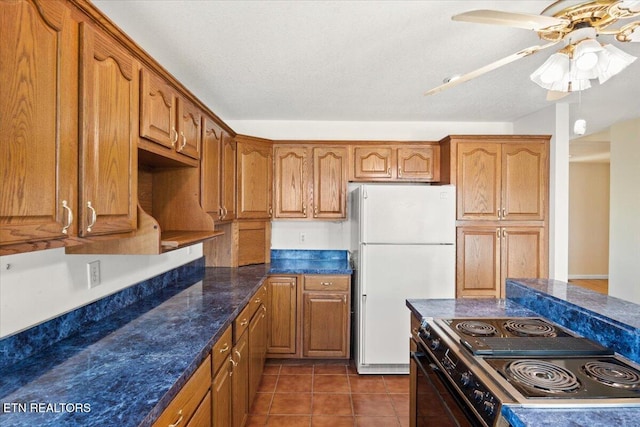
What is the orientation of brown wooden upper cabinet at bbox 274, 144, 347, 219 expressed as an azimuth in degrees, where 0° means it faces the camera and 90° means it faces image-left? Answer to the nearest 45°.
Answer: approximately 0°

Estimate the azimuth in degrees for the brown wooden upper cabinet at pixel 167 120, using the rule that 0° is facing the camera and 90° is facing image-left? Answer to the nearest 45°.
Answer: approximately 315°

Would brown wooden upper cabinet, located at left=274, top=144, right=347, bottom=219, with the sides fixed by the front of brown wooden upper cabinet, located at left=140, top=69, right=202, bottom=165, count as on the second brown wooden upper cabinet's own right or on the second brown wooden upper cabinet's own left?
on the second brown wooden upper cabinet's own left

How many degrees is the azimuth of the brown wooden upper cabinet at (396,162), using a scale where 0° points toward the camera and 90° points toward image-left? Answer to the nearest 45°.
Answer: approximately 0°

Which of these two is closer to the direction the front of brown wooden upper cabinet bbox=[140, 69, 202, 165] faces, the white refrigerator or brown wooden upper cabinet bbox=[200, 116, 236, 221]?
the white refrigerator

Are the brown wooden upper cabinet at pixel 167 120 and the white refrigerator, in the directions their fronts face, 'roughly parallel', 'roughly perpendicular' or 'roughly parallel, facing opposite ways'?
roughly perpendicular

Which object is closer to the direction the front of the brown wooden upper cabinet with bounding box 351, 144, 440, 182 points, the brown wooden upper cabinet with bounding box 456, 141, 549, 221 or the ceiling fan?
the ceiling fan

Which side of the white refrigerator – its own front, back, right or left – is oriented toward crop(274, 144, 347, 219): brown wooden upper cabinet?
right

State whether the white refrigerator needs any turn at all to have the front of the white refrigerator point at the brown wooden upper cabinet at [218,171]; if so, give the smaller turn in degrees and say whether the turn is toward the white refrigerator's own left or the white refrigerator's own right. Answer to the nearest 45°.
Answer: approximately 90° to the white refrigerator's own right
